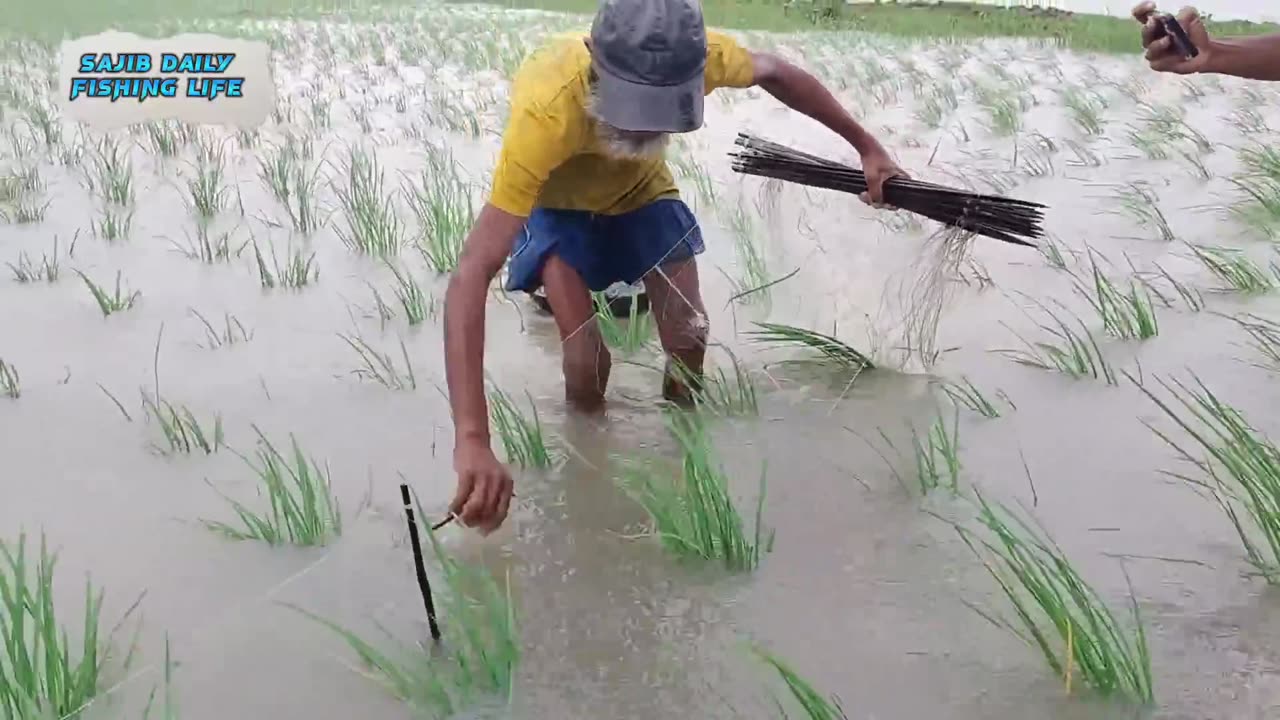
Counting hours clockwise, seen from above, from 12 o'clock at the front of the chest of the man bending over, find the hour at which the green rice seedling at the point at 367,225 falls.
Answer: The green rice seedling is roughly at 5 o'clock from the man bending over.

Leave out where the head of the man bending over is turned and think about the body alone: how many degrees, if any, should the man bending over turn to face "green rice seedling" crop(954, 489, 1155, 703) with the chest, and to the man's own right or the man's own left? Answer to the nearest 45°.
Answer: approximately 45° to the man's own left

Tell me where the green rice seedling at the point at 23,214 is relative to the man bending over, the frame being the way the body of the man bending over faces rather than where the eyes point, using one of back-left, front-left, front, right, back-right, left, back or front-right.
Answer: back-right

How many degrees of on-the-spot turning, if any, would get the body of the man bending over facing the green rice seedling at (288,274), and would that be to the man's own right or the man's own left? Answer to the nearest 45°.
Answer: approximately 135° to the man's own right

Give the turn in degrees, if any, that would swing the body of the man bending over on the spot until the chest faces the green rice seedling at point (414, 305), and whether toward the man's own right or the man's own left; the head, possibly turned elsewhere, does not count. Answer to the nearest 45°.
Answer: approximately 135° to the man's own right

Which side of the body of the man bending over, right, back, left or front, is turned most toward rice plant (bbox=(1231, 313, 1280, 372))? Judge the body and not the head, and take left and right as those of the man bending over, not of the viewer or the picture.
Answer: left

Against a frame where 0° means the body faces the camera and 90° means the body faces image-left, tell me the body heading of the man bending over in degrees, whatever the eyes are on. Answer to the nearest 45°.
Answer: approximately 0°

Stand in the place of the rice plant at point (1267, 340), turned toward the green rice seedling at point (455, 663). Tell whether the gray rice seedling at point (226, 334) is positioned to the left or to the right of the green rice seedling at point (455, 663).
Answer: right

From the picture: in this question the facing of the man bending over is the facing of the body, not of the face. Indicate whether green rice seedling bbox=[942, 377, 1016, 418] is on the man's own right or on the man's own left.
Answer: on the man's own left

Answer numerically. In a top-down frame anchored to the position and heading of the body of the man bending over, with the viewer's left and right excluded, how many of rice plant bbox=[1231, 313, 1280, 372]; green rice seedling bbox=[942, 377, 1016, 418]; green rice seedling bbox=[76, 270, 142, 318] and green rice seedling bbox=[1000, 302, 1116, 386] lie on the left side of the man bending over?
3

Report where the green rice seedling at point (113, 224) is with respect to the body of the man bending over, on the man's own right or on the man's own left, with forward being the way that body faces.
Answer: on the man's own right
